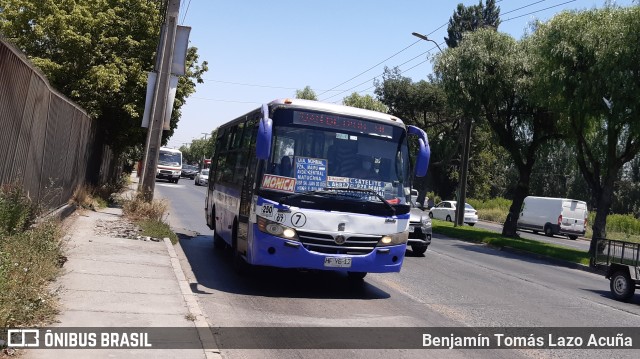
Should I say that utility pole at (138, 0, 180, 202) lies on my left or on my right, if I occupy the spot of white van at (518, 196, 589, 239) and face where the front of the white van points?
on my left

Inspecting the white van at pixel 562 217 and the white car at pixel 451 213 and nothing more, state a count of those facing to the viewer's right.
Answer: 0

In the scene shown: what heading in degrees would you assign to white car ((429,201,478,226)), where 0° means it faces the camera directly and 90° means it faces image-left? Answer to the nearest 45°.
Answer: approximately 135°

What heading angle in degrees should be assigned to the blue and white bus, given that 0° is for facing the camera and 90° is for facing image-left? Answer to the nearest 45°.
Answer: approximately 315°

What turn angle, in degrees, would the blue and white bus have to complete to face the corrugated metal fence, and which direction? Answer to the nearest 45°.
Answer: approximately 135° to its right

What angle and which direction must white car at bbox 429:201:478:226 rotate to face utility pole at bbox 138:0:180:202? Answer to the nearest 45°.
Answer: approximately 135° to its left

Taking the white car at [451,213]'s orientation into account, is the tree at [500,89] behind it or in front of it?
behind

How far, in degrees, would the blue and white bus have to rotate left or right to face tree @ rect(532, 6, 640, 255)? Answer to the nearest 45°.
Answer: approximately 90° to its left
